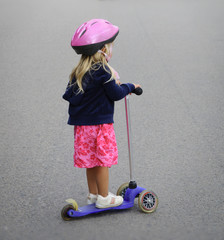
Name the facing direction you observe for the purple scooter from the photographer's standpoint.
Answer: facing away from the viewer and to the right of the viewer

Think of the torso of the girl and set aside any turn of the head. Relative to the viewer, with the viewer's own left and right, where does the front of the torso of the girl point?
facing away from the viewer and to the right of the viewer

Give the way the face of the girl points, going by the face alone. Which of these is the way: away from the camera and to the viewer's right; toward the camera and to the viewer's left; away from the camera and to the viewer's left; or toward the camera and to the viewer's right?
away from the camera and to the viewer's right
